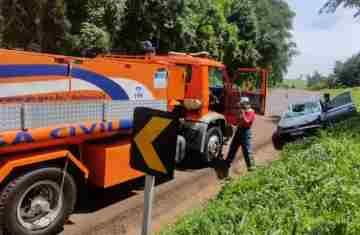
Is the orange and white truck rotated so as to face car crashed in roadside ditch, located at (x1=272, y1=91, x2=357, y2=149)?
yes

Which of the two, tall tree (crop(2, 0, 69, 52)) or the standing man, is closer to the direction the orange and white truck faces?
the standing man

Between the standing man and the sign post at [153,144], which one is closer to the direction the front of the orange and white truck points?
the standing man

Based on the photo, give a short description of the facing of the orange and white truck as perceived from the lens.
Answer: facing away from the viewer and to the right of the viewer

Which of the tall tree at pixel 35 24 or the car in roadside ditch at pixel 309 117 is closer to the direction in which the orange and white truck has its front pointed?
the car in roadside ditch

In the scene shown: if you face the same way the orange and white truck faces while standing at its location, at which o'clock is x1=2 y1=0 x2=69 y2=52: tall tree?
The tall tree is roughly at 10 o'clock from the orange and white truck.

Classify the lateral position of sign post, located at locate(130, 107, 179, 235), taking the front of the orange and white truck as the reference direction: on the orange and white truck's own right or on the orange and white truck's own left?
on the orange and white truck's own right

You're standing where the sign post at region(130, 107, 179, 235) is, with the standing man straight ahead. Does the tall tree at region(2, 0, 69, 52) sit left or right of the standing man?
left

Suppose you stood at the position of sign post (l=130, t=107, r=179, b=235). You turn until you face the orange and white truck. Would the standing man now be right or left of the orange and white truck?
right
